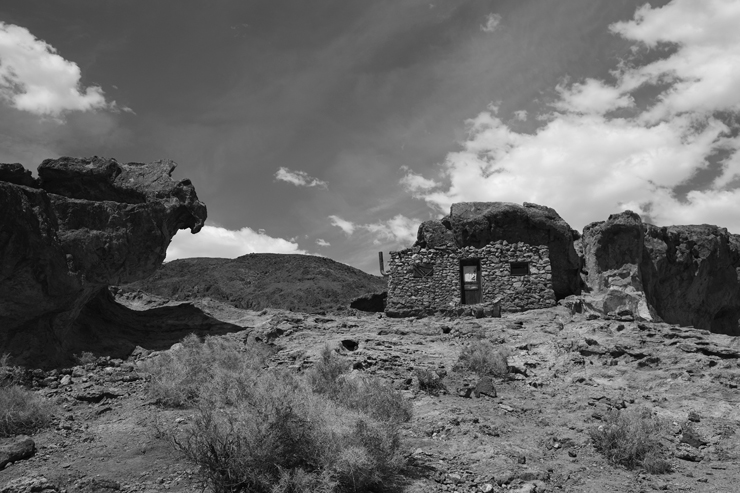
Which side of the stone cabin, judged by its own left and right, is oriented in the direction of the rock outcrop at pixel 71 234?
right

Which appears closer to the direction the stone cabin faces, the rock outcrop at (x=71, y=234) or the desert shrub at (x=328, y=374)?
the desert shrub

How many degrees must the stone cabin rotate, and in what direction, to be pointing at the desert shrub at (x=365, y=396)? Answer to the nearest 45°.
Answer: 0° — it already faces it

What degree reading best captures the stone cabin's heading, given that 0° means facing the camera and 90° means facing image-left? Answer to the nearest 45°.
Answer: approximately 0°

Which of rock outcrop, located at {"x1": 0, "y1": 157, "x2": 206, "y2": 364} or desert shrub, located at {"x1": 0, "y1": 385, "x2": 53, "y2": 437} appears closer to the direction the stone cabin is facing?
the desert shrub

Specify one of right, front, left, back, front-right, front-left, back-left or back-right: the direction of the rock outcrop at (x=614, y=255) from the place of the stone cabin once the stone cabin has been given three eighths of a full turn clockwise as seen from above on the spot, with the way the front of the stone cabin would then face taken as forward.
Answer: right

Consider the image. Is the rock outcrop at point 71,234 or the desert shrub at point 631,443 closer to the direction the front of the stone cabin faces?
the desert shrub

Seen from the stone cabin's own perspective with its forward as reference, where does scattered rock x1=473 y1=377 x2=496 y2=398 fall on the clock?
The scattered rock is roughly at 12 o'clock from the stone cabin.

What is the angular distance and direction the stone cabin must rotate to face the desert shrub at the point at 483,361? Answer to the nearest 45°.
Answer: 0° — it already faces it

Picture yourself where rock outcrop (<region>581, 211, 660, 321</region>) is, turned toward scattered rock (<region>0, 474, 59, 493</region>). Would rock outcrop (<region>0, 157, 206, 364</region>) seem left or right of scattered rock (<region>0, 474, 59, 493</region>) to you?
right

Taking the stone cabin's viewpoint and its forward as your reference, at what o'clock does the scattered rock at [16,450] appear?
The scattered rock is roughly at 1 o'clock from the stone cabin.
